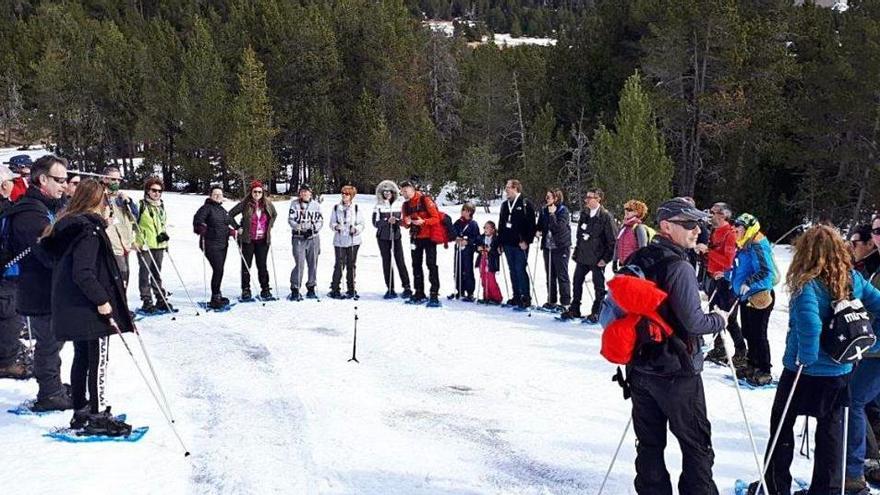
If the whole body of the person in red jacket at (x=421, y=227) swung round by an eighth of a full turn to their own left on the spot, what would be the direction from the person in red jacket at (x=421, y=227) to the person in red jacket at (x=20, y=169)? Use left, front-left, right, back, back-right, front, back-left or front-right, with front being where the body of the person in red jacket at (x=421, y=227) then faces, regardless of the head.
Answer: right

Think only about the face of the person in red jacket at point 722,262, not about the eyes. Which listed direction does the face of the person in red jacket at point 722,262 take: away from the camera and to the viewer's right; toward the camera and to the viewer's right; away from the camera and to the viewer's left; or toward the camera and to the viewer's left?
toward the camera and to the viewer's left

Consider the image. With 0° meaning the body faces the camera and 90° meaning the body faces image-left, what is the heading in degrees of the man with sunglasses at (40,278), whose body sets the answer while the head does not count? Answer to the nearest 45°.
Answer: approximately 270°

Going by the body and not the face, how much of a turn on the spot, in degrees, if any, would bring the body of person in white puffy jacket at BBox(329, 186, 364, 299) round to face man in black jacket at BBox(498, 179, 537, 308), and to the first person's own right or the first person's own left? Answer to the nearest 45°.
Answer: approximately 90° to the first person's own left

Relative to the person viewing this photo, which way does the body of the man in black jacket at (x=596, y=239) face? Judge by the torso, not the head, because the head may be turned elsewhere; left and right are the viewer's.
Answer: facing the viewer and to the left of the viewer

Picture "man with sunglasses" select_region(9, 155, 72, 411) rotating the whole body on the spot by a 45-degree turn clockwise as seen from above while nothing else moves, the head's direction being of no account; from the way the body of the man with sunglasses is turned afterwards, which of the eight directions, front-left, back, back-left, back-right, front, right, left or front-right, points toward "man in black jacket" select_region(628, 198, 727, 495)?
front

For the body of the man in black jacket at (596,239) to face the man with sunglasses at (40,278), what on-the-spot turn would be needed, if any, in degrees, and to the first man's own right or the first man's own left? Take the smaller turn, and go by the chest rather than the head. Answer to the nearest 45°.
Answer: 0° — they already face them

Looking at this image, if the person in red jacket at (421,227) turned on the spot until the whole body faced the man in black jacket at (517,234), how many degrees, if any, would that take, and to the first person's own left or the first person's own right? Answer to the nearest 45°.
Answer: approximately 135° to the first person's own left

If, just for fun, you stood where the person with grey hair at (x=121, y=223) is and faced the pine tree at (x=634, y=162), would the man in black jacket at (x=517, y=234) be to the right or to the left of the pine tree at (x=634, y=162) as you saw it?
right

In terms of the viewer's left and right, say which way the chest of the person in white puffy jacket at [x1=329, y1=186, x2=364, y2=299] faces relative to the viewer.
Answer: facing the viewer

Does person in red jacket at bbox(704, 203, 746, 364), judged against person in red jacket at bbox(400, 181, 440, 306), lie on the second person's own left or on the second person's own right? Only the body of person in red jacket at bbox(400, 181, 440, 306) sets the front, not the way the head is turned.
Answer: on the second person's own left

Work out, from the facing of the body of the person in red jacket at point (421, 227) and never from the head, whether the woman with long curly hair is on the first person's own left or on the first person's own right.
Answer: on the first person's own left
